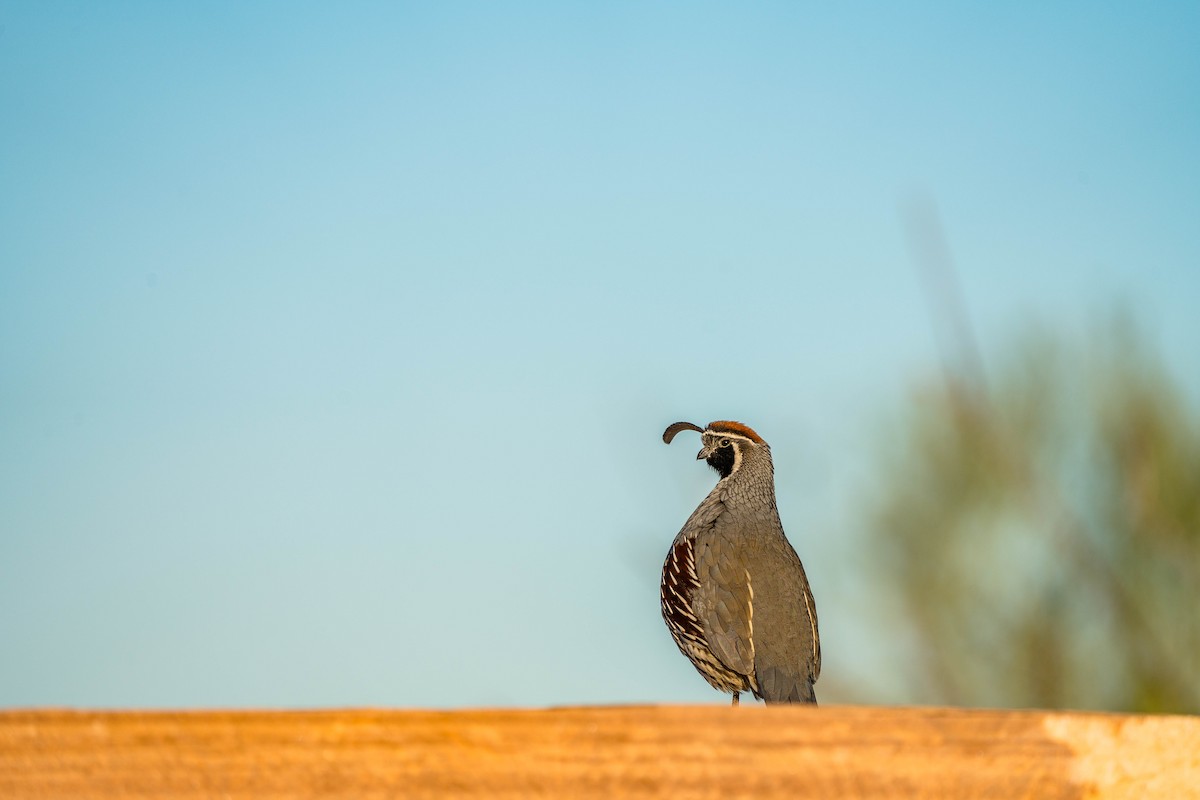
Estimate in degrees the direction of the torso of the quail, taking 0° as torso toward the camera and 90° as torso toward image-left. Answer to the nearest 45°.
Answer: approximately 135°
